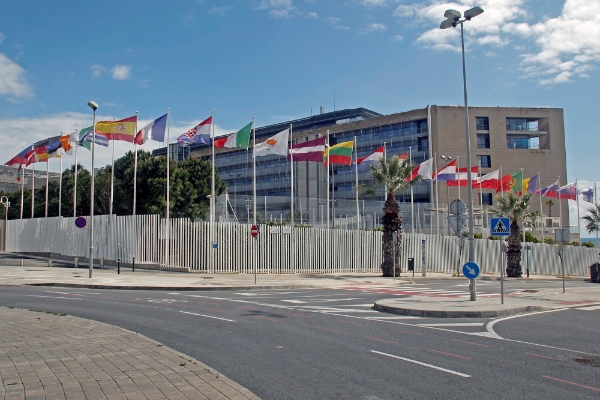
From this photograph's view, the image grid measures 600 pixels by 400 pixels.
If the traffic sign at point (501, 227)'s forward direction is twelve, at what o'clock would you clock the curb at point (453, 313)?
The curb is roughly at 1 o'clock from the traffic sign.

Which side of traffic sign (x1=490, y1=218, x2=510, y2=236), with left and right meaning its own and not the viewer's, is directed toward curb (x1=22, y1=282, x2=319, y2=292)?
right

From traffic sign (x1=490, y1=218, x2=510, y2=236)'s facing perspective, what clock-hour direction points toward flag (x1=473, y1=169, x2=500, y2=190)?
The flag is roughly at 6 o'clock from the traffic sign.

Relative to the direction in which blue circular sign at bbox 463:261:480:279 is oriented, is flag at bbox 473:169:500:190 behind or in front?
behind

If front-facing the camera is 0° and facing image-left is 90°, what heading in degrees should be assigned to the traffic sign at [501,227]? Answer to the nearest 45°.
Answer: approximately 0°

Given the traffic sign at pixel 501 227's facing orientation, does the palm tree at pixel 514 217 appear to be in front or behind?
behind

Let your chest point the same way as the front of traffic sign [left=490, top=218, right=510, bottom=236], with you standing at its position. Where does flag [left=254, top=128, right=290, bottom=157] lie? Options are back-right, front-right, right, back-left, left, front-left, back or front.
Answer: back-right

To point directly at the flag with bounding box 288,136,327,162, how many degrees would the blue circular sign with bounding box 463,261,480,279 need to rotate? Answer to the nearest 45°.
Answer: approximately 135° to its right

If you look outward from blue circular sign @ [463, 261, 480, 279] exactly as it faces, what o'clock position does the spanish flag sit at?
The spanish flag is roughly at 4 o'clock from the blue circular sign.

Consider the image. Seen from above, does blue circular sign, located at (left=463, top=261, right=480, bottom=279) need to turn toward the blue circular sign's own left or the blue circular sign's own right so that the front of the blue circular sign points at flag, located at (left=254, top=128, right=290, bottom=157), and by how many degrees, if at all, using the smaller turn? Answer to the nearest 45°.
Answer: approximately 135° to the blue circular sign's own right

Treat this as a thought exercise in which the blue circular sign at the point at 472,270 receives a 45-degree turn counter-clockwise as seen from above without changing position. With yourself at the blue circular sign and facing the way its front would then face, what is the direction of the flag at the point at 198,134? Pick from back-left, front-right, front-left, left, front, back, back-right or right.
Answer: back

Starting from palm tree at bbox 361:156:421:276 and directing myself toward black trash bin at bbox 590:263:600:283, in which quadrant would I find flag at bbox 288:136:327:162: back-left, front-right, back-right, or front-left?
back-left

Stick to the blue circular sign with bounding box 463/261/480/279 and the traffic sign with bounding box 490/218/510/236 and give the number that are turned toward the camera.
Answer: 2
